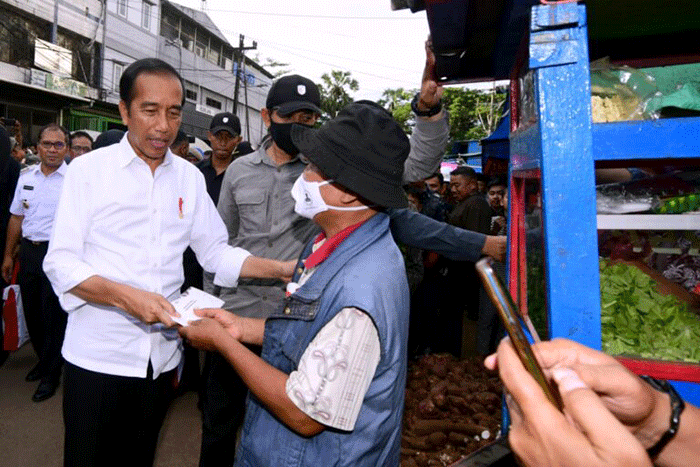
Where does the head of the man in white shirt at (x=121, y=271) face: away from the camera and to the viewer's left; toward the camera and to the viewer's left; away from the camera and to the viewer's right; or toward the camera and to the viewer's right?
toward the camera and to the viewer's right

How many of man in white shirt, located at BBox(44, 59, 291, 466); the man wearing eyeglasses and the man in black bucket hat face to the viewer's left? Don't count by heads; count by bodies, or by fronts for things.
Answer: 1

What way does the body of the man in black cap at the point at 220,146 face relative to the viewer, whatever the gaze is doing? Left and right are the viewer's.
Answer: facing the viewer

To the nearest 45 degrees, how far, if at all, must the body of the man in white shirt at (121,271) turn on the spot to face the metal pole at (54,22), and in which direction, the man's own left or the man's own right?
approximately 135° to the man's own left

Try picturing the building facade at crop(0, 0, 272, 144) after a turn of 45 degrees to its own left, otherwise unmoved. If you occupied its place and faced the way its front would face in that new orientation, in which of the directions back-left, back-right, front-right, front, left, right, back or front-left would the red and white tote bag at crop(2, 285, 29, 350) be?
right

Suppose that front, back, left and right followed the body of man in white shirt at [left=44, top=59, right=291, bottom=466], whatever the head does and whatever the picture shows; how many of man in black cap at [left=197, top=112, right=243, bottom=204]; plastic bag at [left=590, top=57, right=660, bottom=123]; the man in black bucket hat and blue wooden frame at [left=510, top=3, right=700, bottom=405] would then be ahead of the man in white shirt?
3

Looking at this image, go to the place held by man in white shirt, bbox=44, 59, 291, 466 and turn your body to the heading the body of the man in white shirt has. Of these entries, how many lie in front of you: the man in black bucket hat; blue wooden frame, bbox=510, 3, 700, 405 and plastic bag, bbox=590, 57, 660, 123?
3

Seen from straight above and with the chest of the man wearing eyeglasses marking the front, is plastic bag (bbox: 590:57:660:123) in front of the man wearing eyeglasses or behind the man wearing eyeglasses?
in front

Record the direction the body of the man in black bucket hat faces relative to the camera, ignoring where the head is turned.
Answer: to the viewer's left

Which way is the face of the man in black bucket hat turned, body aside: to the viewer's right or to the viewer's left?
to the viewer's left

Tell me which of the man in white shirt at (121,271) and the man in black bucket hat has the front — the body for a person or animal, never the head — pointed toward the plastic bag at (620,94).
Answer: the man in white shirt

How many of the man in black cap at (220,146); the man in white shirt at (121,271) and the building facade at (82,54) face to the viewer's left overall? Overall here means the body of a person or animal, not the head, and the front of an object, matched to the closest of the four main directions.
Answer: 0
